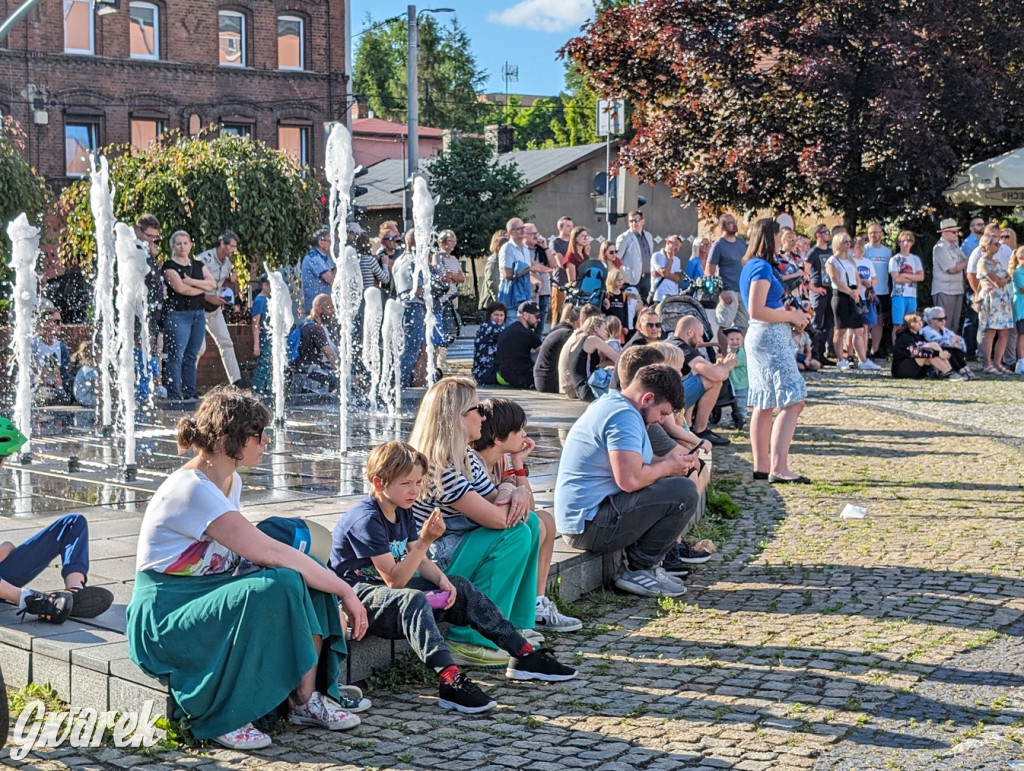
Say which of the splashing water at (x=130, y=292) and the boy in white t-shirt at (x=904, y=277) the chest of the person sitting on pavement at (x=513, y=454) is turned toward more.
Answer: the boy in white t-shirt

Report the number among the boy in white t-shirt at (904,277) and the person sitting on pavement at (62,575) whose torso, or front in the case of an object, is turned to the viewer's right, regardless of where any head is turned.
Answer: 1

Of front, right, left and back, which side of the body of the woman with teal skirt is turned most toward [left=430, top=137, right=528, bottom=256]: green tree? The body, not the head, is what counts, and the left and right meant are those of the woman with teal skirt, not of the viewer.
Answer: left

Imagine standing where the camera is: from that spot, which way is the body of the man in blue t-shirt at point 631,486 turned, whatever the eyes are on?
to the viewer's right

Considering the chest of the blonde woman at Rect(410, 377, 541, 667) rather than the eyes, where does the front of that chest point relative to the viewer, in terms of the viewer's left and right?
facing to the right of the viewer

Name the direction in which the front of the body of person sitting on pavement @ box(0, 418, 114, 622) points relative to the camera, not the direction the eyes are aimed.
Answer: to the viewer's right

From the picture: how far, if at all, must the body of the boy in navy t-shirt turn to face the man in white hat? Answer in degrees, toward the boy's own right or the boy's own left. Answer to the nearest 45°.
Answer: approximately 90° to the boy's own left

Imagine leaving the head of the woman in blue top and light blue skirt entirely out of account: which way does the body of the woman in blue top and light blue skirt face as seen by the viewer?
to the viewer's right

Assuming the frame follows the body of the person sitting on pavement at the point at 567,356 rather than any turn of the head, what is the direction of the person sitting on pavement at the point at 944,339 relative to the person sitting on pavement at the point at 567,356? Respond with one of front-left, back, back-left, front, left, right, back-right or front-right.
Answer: front-left

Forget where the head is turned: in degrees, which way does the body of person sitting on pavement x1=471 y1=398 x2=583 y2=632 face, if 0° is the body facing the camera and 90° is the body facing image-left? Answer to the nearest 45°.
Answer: approximately 270°

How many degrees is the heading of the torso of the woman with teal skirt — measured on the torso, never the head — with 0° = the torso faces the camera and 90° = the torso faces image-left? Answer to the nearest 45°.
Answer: approximately 270°

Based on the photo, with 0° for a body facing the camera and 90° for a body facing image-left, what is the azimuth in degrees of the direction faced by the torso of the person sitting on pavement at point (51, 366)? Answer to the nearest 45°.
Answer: approximately 315°
